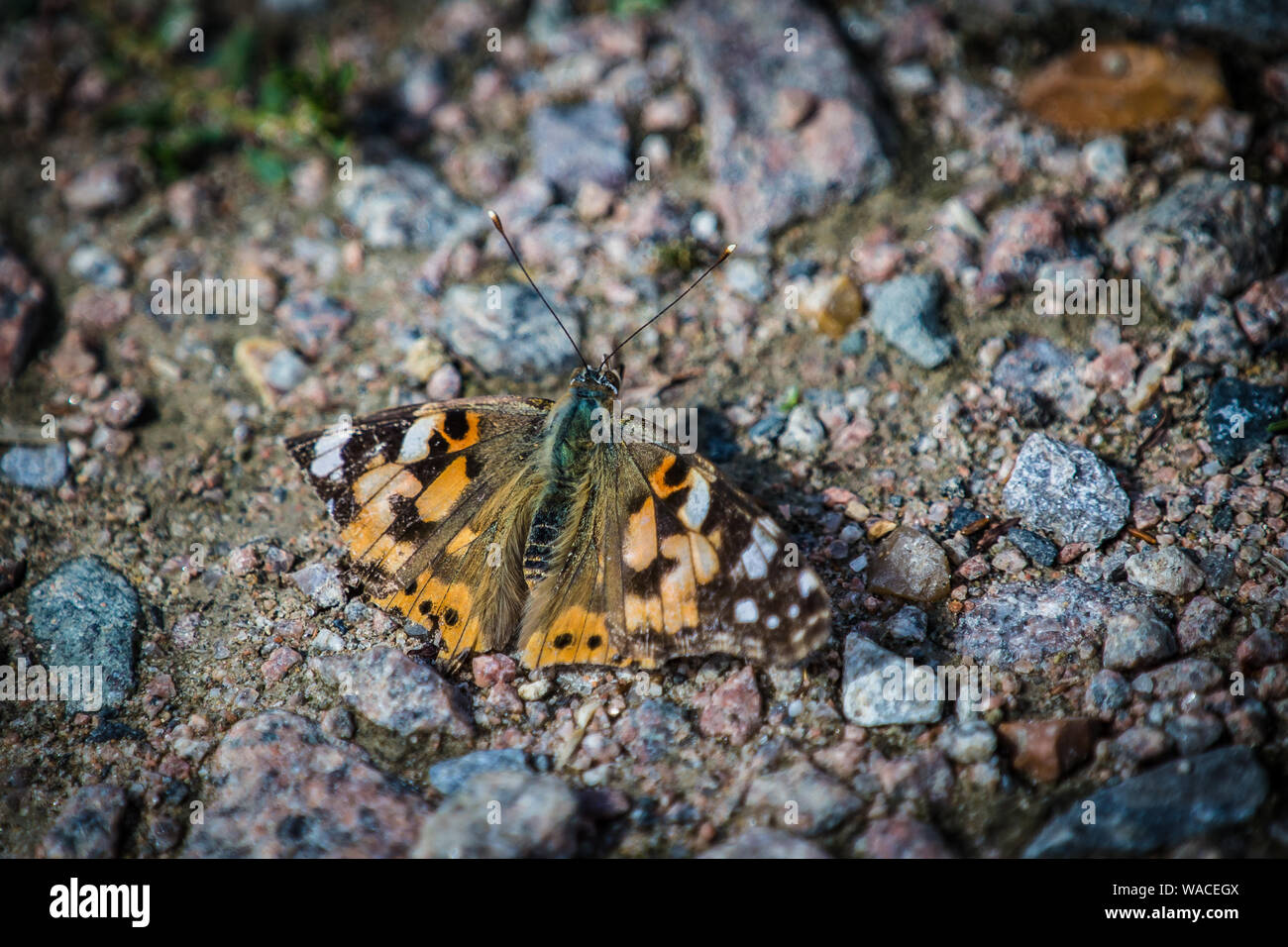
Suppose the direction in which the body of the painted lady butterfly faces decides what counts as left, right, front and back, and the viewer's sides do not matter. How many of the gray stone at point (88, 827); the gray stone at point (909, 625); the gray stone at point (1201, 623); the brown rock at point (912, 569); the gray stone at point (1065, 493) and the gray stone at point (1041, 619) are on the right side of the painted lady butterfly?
5

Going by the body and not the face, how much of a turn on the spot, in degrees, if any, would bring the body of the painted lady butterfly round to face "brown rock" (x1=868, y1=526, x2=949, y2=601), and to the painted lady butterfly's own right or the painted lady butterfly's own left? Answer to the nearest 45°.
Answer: approximately 90° to the painted lady butterfly's own right

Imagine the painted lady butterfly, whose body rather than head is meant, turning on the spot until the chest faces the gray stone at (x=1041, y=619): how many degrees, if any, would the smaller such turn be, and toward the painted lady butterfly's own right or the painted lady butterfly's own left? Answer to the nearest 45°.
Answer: approximately 90° to the painted lady butterfly's own right

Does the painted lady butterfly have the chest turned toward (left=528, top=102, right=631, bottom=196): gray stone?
yes

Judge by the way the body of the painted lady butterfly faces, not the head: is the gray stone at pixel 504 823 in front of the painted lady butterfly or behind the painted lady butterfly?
behind

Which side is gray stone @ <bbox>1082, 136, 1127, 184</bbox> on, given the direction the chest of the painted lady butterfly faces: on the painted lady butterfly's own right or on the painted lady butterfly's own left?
on the painted lady butterfly's own right

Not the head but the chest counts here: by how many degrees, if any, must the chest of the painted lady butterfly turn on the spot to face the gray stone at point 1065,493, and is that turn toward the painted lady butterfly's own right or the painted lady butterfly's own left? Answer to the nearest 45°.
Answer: approximately 90° to the painted lady butterfly's own right

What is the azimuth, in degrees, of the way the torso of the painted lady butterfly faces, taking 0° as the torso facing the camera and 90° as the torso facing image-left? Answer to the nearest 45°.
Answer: approximately 180°

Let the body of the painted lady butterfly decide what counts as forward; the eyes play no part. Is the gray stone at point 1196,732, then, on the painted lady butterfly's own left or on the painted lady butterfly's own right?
on the painted lady butterfly's own right

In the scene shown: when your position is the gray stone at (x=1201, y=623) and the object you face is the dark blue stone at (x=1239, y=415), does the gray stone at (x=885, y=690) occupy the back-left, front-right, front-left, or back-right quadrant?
back-left

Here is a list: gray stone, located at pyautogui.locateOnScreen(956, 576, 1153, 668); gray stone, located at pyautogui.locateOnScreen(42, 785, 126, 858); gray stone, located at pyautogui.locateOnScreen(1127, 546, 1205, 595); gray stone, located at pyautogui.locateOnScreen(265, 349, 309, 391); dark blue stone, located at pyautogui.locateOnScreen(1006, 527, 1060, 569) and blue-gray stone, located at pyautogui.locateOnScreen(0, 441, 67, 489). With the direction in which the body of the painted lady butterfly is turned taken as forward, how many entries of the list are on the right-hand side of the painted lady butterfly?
3

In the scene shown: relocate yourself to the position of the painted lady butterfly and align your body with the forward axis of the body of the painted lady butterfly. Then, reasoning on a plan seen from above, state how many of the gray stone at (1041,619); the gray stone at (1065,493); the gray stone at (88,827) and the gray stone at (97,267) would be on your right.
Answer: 2
